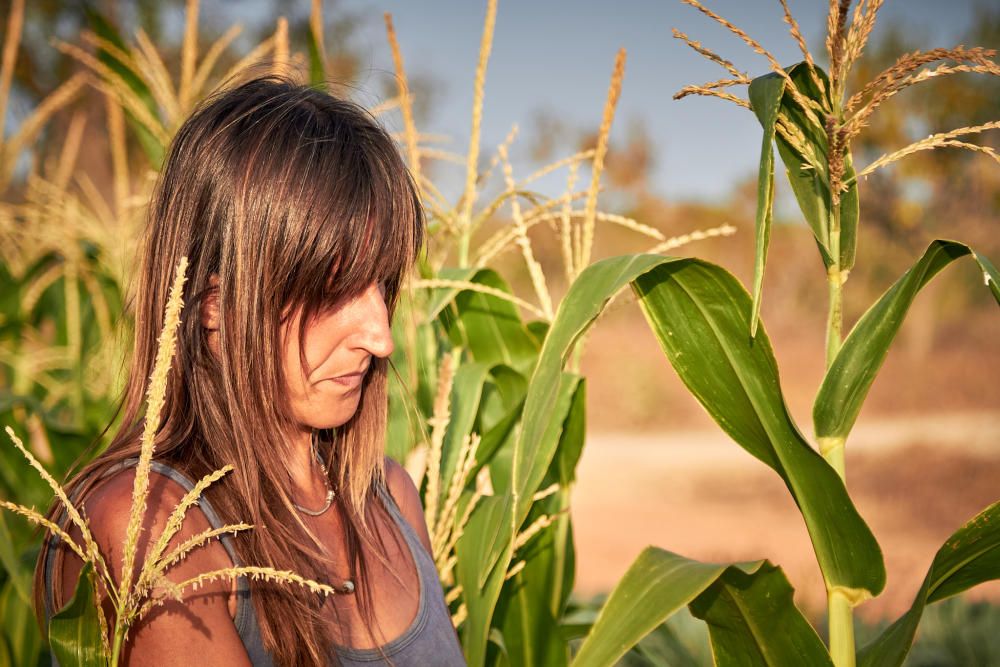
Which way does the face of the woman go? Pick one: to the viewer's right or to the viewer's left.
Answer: to the viewer's right

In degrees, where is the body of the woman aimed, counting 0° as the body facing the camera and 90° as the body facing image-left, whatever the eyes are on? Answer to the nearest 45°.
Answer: approximately 315°
